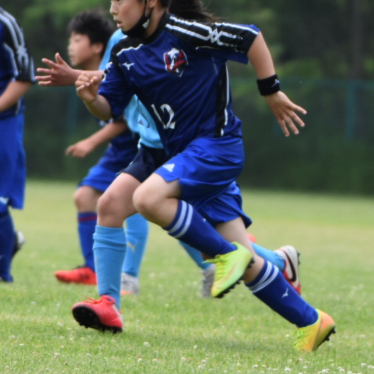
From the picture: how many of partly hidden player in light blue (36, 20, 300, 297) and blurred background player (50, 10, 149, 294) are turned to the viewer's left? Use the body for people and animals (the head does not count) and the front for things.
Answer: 2

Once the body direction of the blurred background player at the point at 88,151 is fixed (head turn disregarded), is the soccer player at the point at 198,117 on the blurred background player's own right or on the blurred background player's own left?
on the blurred background player's own left

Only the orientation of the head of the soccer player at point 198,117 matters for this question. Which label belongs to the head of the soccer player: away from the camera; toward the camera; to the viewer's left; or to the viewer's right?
to the viewer's left

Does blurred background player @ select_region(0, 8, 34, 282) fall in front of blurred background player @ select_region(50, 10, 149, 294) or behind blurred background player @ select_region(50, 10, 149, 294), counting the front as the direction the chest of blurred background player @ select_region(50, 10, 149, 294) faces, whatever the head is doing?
in front

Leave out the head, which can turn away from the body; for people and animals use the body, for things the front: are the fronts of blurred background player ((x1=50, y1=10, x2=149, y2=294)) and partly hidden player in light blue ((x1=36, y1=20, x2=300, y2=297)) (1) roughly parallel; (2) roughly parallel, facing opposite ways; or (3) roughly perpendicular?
roughly parallel

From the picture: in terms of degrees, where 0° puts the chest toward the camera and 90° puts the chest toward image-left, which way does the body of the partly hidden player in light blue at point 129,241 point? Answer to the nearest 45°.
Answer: approximately 90°

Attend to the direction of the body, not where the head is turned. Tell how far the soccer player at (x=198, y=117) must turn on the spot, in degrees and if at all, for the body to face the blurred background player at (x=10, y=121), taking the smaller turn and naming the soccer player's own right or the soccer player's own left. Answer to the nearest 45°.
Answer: approximately 90° to the soccer player's own right

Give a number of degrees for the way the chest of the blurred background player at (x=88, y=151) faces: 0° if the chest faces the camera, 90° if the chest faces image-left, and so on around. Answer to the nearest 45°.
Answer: approximately 90°
